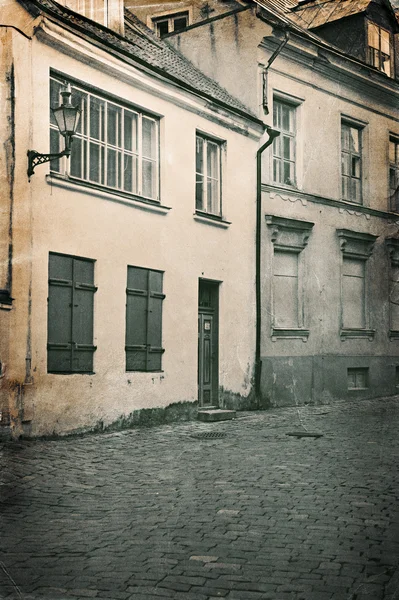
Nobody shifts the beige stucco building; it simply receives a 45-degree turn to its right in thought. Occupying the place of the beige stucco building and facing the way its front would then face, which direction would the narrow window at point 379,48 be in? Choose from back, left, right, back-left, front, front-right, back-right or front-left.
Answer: back-left

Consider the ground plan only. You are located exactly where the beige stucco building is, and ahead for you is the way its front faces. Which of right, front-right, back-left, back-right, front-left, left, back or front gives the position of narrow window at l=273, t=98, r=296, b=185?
left

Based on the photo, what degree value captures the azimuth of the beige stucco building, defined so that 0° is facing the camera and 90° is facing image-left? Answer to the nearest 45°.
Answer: approximately 315°

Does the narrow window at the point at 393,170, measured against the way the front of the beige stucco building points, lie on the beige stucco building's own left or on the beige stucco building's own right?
on the beige stucco building's own left

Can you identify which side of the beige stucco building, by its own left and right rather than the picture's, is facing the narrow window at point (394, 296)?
left

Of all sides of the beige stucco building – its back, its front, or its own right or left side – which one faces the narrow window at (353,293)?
left

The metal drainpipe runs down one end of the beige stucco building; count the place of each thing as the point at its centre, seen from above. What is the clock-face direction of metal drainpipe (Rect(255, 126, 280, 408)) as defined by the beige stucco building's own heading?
The metal drainpipe is roughly at 9 o'clock from the beige stucco building.

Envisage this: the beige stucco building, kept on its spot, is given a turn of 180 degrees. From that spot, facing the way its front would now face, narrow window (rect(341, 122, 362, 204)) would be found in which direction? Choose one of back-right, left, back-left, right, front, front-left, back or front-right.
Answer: right
